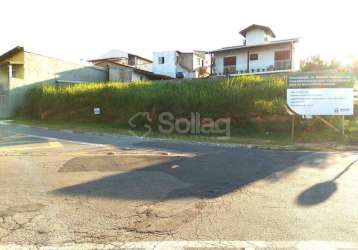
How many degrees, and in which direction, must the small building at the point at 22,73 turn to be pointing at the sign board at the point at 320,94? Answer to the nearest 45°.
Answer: approximately 90° to its left

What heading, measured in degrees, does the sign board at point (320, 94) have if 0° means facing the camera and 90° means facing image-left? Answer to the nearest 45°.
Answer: approximately 0°

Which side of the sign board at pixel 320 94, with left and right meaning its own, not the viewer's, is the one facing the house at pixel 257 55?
back

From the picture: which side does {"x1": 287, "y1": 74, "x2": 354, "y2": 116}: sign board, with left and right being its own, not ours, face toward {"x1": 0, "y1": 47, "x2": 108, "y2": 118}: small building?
right

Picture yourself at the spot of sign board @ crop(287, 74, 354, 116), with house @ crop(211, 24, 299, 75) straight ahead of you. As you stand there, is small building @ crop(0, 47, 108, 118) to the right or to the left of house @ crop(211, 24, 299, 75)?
left

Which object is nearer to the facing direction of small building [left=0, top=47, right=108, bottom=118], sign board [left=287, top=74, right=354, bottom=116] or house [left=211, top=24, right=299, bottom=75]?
the sign board

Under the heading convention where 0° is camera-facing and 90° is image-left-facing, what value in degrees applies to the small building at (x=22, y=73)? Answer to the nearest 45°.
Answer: approximately 45°

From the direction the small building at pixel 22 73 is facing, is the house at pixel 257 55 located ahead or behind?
behind
